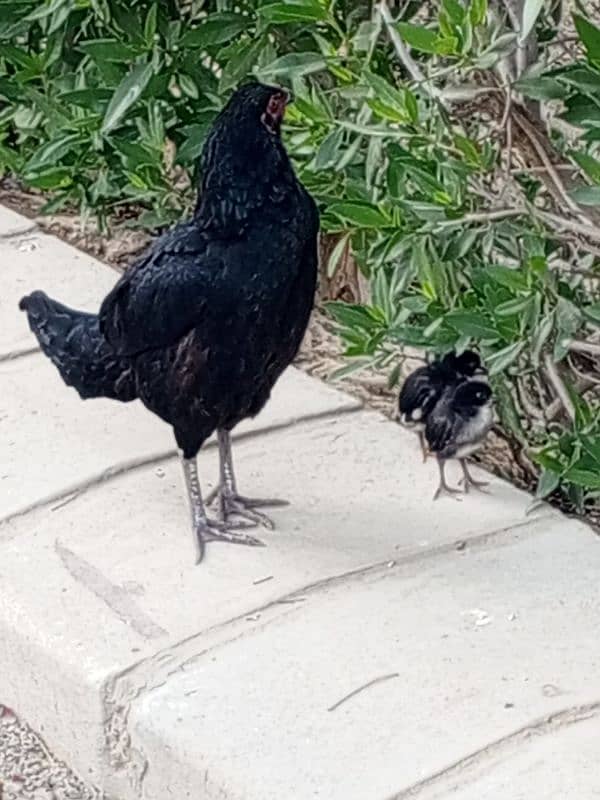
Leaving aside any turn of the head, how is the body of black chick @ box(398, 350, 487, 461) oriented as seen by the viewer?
to the viewer's right

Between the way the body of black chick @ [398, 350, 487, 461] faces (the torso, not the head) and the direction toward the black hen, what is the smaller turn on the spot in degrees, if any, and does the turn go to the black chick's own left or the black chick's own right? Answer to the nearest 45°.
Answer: approximately 135° to the black chick's own right

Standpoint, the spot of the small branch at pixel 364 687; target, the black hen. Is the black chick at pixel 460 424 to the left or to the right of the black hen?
right
